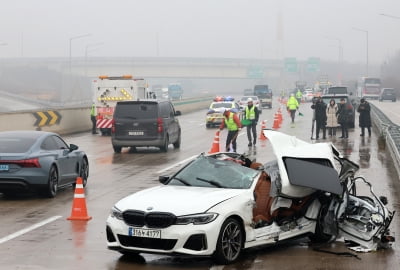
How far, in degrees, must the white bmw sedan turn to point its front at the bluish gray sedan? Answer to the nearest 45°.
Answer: approximately 90° to its right

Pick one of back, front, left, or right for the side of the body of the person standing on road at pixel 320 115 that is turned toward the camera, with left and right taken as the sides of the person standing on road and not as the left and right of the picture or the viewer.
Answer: front

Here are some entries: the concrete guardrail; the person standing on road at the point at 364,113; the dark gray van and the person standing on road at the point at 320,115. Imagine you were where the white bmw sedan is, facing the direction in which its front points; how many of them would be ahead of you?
0

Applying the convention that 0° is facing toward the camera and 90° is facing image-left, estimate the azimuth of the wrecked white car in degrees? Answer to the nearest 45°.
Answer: approximately 45°

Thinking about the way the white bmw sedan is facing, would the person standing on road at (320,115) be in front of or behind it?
behind

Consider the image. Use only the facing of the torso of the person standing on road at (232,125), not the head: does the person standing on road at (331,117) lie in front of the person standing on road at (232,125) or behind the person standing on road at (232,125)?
behind

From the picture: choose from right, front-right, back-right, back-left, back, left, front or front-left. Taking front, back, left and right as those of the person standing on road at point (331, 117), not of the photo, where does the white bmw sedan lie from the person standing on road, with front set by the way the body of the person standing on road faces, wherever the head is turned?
front

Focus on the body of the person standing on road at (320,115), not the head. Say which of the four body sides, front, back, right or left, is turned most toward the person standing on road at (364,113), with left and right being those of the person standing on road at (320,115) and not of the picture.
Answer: left

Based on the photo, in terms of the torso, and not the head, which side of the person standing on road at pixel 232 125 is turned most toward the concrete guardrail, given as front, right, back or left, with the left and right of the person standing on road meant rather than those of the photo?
right

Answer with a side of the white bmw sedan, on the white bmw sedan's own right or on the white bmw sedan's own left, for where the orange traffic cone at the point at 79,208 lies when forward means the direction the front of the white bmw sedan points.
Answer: on the white bmw sedan's own right

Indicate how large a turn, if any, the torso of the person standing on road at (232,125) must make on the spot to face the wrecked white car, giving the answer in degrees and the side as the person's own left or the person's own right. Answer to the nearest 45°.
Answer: approximately 45° to the person's own left

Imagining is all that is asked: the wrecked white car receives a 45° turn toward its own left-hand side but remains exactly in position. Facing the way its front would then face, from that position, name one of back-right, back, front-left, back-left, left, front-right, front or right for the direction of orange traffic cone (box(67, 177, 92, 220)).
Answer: back-right

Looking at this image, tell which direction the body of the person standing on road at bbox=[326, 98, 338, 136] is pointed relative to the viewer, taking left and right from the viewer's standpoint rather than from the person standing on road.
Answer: facing the viewer

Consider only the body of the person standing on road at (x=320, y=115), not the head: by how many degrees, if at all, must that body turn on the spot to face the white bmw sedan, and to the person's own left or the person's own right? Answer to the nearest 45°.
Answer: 0° — they already face it

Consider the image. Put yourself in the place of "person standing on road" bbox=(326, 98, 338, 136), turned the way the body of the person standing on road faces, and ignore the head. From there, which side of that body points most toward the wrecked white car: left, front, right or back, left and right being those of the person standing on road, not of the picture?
front

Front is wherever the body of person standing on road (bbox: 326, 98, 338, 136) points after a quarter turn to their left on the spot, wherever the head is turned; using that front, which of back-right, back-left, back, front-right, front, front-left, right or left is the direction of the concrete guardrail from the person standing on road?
back

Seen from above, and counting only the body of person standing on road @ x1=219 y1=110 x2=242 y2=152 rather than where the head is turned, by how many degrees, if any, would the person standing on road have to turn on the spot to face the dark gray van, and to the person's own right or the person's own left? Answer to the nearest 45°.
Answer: approximately 45° to the person's own right

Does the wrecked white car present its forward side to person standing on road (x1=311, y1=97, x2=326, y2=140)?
no

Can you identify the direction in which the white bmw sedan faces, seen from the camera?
facing the viewer and to the left of the viewer
